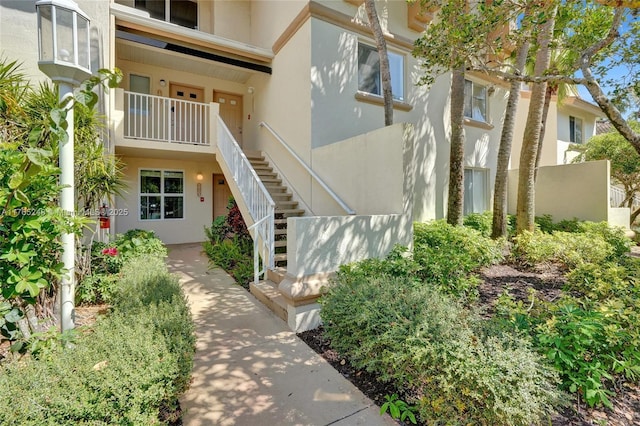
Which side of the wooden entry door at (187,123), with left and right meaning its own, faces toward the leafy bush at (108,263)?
front

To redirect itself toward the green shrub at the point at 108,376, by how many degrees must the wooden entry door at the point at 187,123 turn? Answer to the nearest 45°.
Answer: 0° — it already faces it

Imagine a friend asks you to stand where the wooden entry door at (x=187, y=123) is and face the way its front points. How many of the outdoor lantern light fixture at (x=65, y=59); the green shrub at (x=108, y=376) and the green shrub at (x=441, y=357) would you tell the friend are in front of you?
3

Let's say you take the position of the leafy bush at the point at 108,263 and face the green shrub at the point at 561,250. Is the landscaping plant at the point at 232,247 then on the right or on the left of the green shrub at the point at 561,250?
left

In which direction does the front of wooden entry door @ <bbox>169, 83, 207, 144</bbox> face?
toward the camera

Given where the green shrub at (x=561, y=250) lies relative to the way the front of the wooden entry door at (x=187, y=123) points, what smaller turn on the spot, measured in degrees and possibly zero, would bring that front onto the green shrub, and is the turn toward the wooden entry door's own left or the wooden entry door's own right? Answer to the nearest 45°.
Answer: approximately 45° to the wooden entry door's own left

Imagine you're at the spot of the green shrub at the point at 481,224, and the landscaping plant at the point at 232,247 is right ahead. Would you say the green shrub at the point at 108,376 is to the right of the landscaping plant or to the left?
left

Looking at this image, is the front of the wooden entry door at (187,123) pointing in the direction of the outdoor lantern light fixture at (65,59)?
yes

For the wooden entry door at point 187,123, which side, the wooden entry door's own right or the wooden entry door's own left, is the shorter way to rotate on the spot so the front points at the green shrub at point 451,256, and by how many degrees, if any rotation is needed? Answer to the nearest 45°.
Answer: approximately 45° to the wooden entry door's own left

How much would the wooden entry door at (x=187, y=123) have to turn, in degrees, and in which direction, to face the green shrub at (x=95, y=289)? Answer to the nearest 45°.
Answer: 0° — it already faces it

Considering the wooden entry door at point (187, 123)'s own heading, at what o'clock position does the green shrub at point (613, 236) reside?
The green shrub is roughly at 10 o'clock from the wooden entry door.
